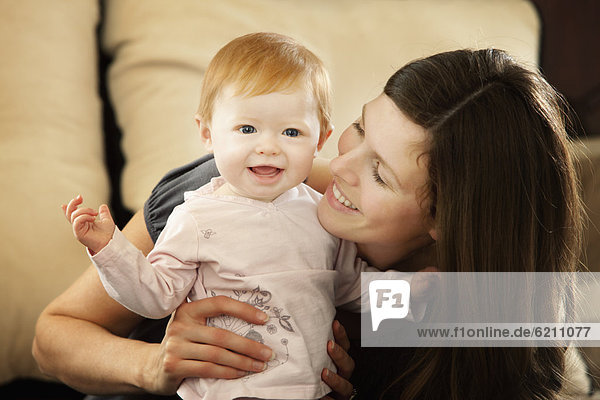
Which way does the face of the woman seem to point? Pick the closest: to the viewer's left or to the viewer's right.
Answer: to the viewer's left

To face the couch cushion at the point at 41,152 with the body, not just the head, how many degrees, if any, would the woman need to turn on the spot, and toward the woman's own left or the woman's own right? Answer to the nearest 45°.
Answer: approximately 90° to the woman's own right

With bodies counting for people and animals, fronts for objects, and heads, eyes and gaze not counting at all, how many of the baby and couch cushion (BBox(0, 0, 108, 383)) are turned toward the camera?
2

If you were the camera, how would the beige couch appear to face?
facing the viewer

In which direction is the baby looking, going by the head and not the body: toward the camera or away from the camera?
toward the camera

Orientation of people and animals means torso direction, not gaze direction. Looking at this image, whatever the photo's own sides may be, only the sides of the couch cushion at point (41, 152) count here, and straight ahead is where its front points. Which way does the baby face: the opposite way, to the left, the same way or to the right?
the same way

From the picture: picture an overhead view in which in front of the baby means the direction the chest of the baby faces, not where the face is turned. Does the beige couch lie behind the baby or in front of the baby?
behind

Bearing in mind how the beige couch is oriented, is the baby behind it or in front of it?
in front

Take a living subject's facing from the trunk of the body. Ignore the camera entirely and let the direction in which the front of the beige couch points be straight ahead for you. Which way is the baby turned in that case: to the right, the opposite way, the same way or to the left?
the same way

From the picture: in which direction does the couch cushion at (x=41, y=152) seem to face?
toward the camera

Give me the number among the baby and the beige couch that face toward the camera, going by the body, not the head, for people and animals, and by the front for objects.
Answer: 2

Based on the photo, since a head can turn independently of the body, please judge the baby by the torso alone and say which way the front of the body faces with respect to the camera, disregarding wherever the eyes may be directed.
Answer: toward the camera
